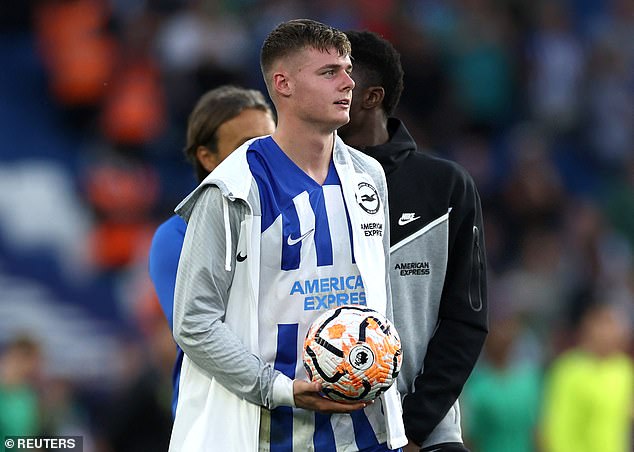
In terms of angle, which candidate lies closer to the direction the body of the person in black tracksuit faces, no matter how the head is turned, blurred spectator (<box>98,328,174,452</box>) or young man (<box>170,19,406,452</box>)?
the young man

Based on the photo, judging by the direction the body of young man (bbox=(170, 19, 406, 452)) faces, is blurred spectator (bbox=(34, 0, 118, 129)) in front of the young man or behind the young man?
behind

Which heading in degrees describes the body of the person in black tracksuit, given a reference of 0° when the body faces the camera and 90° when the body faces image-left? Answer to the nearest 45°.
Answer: approximately 45°

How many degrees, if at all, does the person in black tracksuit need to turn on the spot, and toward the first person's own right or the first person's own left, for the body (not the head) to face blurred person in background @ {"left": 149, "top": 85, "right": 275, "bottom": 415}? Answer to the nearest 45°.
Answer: approximately 90° to the first person's own right

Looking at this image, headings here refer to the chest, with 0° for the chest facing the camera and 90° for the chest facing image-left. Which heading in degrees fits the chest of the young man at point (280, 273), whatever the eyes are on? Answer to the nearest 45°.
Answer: approximately 315°

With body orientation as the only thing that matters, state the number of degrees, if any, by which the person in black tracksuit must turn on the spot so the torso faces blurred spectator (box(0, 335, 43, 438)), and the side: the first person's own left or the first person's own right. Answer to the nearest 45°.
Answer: approximately 90° to the first person's own right
